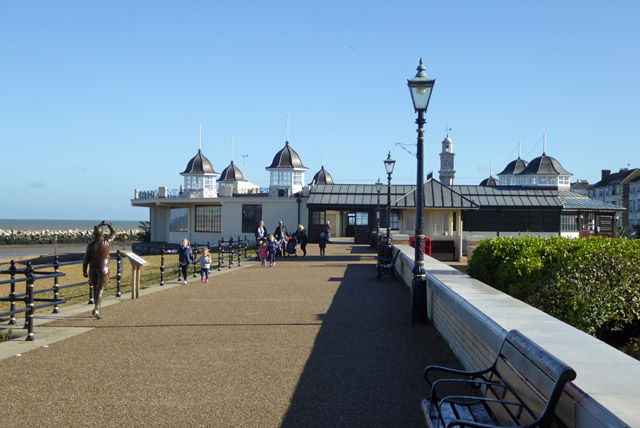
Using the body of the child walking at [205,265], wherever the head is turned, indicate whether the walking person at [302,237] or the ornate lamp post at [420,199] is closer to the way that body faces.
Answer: the ornate lamp post

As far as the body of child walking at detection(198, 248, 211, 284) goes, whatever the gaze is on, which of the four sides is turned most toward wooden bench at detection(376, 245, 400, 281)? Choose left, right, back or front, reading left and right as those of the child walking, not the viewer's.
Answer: left

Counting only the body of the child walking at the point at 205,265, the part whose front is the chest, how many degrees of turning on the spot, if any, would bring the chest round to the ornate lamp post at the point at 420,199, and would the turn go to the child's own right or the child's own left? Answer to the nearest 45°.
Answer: approximately 45° to the child's own left

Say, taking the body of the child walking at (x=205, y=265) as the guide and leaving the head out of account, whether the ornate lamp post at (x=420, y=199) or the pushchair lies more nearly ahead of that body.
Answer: the ornate lamp post

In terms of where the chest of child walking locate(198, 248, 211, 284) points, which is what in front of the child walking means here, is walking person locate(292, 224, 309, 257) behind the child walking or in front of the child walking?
behind

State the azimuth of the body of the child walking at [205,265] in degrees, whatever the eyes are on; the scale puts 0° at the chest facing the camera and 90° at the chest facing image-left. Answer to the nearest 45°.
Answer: approximately 0°
